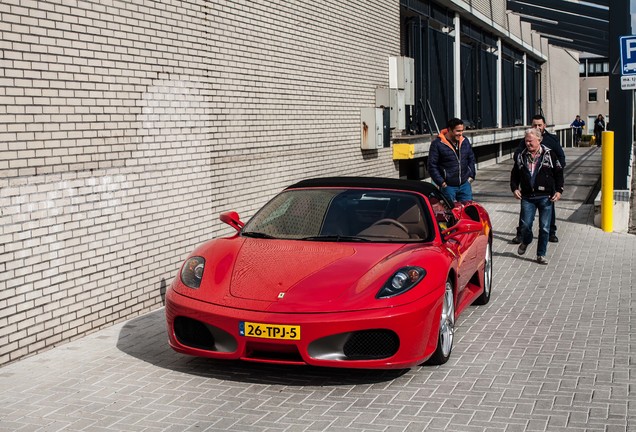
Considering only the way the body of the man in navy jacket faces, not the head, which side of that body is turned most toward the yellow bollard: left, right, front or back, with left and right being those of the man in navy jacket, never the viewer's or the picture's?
left

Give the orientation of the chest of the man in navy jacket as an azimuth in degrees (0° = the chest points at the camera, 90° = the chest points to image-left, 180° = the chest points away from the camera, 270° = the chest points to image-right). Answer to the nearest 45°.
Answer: approximately 315°

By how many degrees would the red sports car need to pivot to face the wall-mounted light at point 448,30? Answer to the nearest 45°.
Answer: approximately 135° to its right

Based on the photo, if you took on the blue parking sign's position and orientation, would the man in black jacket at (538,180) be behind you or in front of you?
in front

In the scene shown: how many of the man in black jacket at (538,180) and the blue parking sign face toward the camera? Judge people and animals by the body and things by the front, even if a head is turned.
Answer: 2

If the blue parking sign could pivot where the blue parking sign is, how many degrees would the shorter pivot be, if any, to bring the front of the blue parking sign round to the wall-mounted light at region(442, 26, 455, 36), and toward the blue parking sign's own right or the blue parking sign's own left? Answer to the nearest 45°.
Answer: approximately 135° to the blue parking sign's own right

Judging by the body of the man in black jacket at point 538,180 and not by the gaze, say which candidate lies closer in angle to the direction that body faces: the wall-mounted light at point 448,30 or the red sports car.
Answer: the red sports car

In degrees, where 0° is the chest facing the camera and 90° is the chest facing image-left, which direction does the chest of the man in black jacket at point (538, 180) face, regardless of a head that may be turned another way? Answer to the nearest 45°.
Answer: approximately 0°

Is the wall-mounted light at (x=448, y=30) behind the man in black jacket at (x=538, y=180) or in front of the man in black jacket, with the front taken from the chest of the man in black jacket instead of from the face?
behind

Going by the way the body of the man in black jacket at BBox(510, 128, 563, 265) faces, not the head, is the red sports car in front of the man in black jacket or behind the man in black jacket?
in front
